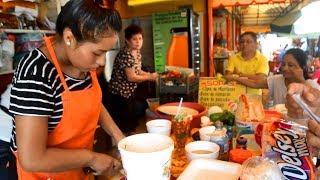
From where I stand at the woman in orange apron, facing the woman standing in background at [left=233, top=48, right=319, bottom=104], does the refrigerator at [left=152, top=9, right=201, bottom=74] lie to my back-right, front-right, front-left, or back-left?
front-left

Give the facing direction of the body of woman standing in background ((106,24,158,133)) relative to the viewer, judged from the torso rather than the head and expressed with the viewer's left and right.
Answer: facing the viewer and to the right of the viewer

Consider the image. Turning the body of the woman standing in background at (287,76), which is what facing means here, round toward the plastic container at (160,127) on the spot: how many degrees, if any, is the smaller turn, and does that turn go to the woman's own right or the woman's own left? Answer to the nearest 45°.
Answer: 0° — they already face it

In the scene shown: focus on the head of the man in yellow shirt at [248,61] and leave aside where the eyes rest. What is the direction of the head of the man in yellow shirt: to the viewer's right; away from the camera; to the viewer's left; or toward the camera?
toward the camera

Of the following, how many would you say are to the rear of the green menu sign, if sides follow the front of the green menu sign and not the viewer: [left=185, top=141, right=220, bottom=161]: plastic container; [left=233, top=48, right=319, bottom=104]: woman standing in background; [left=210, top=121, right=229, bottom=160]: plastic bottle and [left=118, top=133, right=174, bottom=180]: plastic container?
0

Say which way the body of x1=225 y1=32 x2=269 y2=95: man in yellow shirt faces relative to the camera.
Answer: toward the camera

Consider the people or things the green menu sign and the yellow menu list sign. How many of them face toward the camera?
2

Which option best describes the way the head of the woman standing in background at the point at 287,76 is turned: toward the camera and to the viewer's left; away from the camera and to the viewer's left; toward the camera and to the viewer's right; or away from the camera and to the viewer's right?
toward the camera and to the viewer's left

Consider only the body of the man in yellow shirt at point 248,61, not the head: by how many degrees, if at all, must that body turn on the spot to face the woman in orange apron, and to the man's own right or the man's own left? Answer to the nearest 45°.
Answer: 0° — they already face them

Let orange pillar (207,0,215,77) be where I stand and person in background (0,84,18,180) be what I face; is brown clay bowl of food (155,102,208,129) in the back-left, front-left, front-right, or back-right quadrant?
front-left

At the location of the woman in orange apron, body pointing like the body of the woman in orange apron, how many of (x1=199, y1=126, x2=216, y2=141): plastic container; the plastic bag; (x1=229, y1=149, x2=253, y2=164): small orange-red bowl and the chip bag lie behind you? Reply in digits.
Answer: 0

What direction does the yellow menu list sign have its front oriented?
toward the camera

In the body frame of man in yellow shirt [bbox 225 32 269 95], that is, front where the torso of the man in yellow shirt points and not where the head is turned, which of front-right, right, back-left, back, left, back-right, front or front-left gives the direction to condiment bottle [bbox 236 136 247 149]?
front

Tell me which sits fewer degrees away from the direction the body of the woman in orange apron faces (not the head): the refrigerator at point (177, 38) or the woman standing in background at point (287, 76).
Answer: the woman standing in background
